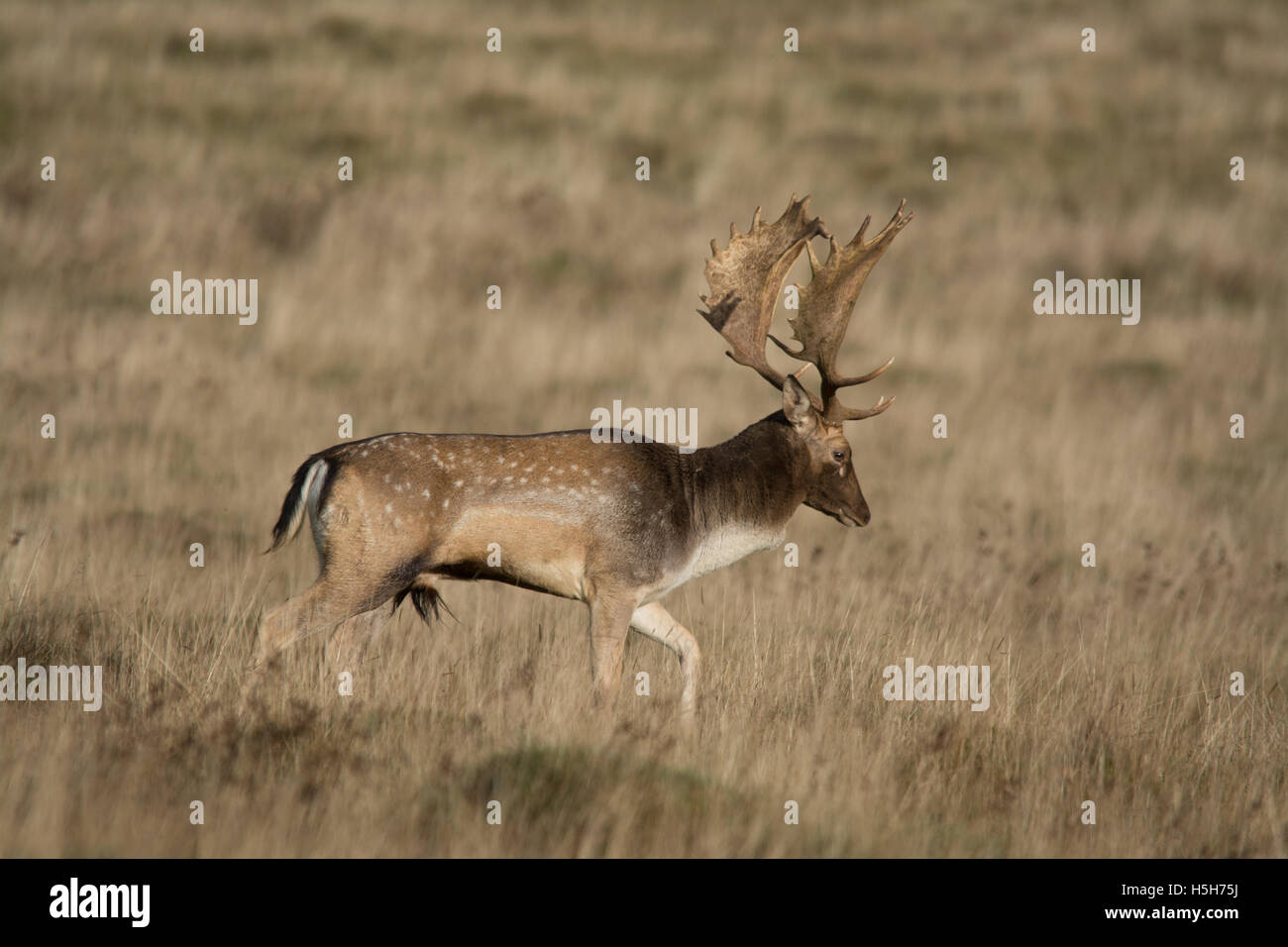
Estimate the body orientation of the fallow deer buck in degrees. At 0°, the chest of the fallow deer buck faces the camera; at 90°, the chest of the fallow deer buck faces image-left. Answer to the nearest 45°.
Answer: approximately 270°
